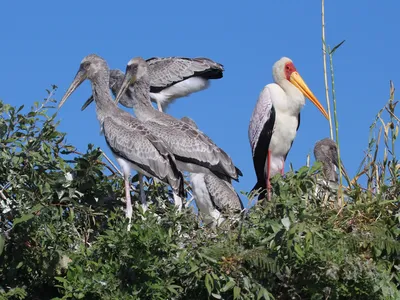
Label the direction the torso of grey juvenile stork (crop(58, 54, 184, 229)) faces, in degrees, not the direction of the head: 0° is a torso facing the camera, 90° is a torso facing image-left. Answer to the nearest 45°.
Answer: approximately 90°

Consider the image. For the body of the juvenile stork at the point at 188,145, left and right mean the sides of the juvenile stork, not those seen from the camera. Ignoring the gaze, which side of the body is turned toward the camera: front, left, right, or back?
left

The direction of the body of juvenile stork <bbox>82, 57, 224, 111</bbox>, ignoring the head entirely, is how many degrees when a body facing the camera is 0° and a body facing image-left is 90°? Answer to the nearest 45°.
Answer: approximately 90°
